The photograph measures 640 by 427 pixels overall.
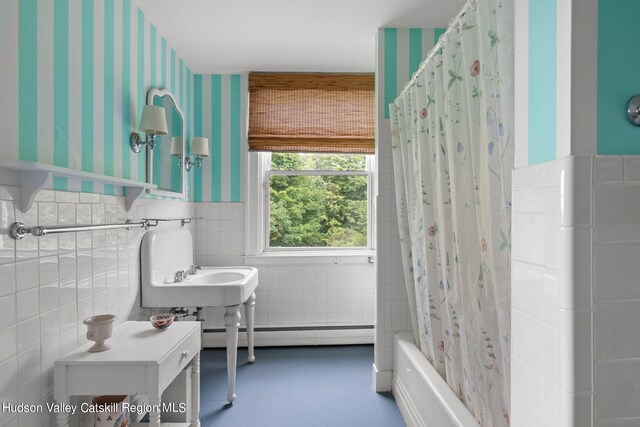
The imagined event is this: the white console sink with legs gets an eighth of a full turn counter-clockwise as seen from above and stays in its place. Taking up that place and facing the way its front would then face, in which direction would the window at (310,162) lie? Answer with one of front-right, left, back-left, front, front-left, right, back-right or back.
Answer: front

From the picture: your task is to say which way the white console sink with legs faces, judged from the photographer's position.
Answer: facing to the right of the viewer

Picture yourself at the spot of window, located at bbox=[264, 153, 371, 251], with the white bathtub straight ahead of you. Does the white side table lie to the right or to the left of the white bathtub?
right

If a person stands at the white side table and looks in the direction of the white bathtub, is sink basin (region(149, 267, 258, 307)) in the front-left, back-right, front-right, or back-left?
front-left

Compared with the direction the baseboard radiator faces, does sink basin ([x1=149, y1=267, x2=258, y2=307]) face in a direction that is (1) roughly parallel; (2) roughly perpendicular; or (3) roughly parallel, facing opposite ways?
roughly perpendicular

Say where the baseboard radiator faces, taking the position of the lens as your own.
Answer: facing the viewer

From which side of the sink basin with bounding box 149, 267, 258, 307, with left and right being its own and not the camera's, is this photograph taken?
right

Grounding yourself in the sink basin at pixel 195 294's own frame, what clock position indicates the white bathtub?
The white bathtub is roughly at 1 o'clock from the sink basin.

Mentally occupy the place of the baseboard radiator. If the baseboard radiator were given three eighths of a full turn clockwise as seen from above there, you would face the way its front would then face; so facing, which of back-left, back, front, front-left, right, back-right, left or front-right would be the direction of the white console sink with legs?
left

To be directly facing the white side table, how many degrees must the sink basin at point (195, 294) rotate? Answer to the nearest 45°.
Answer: approximately 90° to its right

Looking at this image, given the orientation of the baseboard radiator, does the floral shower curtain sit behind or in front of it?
in front

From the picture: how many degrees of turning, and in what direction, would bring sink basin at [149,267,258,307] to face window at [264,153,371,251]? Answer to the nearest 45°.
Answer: approximately 45° to its left

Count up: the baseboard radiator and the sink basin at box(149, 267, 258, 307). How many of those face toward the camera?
1

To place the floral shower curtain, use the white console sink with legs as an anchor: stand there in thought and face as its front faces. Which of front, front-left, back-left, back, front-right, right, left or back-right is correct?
front-right
